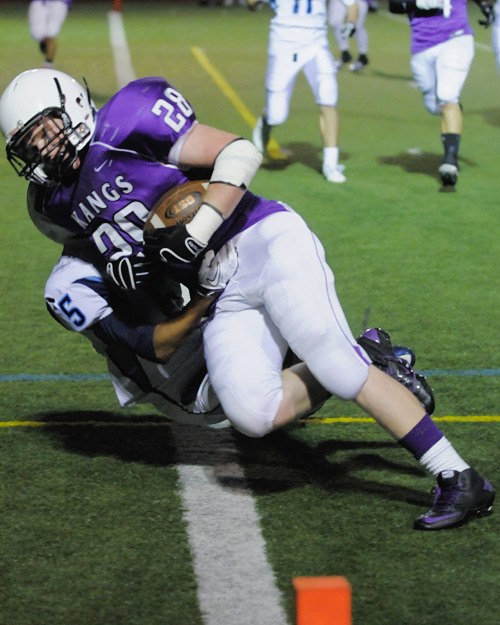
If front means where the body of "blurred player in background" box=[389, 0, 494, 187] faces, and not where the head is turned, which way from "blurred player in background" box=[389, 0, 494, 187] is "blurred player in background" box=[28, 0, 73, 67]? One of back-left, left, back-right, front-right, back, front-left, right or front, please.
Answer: back-right

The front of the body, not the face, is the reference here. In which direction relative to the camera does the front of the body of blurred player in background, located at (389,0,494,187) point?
toward the camera

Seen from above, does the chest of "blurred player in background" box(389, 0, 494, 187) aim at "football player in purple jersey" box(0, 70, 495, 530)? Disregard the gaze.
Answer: yes

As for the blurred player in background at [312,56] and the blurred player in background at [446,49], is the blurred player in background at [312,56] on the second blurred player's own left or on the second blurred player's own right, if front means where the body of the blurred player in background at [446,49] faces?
on the second blurred player's own right

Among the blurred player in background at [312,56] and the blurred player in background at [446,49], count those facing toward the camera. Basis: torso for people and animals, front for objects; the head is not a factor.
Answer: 2

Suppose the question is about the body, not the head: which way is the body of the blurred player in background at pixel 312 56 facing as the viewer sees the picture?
toward the camera

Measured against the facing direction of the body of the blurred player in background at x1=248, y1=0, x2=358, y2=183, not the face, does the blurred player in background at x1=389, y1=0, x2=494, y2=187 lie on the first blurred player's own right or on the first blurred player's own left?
on the first blurred player's own left

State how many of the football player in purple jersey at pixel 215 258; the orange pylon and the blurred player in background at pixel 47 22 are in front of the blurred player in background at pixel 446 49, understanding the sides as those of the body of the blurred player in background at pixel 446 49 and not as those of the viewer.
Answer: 2

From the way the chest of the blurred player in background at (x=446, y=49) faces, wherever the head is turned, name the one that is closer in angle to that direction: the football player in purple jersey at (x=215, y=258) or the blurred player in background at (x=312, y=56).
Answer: the football player in purple jersey

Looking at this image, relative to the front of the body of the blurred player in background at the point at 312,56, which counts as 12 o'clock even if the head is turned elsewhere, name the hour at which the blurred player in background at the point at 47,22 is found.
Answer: the blurred player in background at the point at 47,22 is roughly at 5 o'clock from the blurred player in background at the point at 312,56.

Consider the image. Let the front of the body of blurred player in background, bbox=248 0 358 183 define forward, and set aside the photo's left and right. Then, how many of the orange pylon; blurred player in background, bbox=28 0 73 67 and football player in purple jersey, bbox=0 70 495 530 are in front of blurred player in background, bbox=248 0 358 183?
2

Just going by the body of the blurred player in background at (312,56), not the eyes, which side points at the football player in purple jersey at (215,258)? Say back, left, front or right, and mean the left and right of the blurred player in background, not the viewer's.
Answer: front

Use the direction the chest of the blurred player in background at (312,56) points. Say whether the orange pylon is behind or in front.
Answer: in front

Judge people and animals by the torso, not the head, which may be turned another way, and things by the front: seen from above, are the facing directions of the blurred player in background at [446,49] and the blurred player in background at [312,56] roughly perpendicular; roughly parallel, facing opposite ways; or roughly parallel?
roughly parallel

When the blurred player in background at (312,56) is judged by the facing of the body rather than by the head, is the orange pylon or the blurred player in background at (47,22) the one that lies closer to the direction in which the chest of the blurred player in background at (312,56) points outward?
the orange pylon
